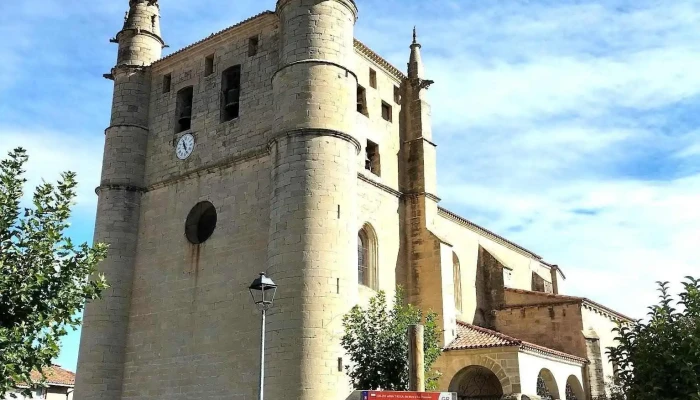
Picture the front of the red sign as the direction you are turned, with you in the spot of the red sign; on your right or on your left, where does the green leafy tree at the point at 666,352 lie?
on your left

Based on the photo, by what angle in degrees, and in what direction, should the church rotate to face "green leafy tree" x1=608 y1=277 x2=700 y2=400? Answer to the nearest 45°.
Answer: approximately 90° to its left

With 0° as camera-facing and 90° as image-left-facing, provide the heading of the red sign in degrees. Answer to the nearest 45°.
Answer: approximately 0°

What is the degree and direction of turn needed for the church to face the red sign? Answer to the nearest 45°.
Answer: approximately 45° to its left

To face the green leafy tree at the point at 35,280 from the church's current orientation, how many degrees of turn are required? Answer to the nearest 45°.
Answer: approximately 45° to its left

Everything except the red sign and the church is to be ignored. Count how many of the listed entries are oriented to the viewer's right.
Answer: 0

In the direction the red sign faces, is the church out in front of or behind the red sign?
behind

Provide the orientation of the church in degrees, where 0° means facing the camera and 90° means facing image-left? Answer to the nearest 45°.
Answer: approximately 45°
